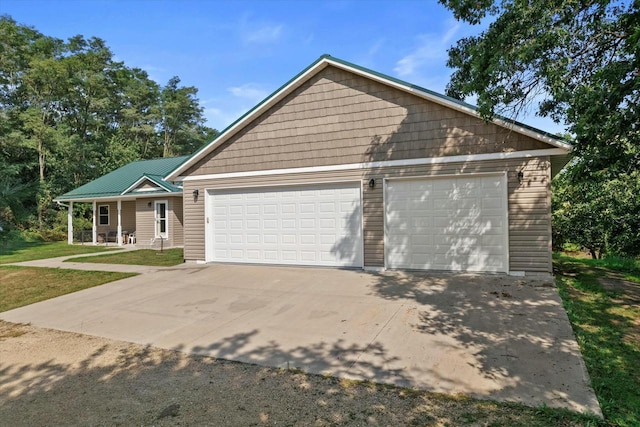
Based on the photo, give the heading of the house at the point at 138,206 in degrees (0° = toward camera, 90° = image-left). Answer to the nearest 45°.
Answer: approximately 0°

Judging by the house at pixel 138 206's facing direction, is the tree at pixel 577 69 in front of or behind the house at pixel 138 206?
in front

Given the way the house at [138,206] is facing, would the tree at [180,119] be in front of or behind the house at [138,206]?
behind

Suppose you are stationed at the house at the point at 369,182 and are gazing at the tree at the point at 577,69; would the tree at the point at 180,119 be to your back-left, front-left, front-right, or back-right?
back-left

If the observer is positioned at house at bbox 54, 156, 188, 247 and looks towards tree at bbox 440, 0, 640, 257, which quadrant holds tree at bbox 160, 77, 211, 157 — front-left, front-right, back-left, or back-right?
back-left
